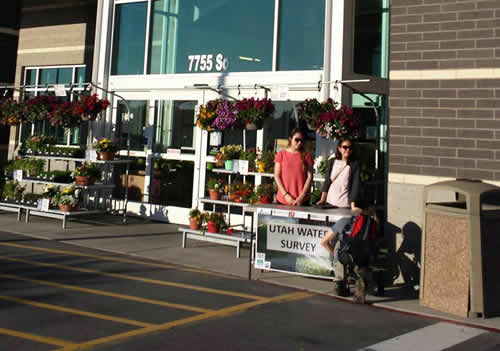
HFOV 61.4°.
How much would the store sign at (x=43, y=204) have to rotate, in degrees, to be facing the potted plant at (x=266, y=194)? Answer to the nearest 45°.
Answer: approximately 45° to its left

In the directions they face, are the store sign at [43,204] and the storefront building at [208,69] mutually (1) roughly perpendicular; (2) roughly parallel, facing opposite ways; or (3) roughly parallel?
roughly parallel

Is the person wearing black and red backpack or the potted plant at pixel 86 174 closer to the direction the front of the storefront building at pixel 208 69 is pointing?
the person wearing black and red backpack

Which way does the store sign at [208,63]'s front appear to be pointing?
toward the camera

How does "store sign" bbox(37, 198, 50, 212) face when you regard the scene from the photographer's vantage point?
facing the viewer

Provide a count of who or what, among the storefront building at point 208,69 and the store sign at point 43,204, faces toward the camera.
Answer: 2

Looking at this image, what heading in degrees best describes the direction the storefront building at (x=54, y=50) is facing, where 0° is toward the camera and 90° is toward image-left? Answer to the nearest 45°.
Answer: approximately 0°

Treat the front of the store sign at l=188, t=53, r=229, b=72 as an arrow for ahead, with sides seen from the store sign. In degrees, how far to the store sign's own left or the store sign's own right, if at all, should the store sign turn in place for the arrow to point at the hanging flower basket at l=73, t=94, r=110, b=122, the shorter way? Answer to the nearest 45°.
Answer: approximately 90° to the store sign's own right

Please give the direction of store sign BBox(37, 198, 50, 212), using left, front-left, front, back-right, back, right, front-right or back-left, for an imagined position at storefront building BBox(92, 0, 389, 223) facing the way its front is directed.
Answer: right
